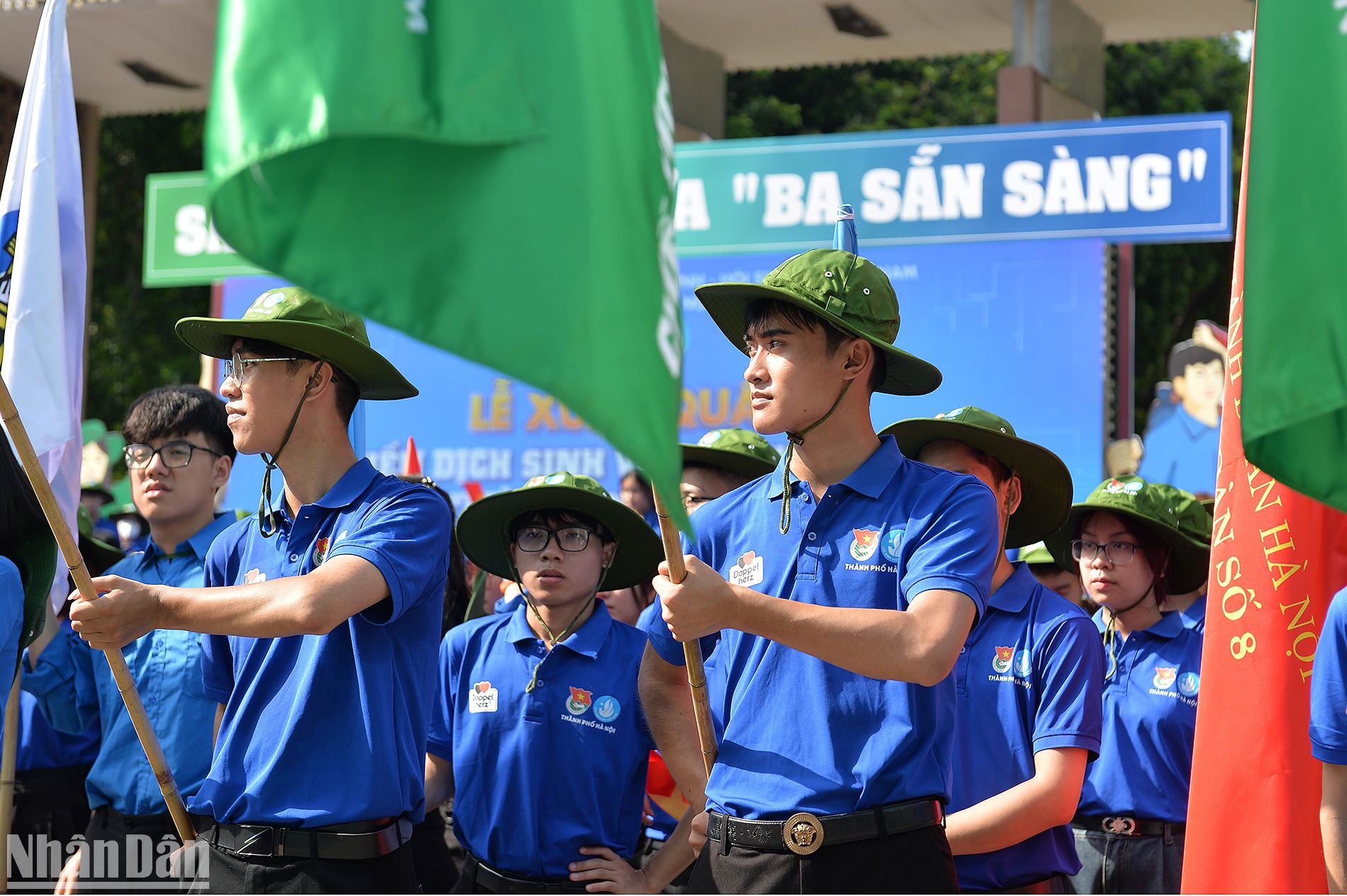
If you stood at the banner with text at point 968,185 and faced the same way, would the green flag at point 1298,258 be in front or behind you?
in front

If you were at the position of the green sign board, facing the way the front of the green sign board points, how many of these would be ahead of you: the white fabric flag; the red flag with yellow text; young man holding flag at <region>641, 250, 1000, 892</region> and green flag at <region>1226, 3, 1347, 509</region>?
4

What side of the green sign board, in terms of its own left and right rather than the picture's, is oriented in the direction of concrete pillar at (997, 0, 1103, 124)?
left

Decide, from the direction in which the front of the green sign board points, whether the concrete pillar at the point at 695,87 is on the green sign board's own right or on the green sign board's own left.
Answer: on the green sign board's own left

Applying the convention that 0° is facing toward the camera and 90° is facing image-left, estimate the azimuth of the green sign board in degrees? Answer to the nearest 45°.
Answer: approximately 0°

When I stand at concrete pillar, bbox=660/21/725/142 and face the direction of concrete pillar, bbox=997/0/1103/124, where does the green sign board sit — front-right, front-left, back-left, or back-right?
back-right

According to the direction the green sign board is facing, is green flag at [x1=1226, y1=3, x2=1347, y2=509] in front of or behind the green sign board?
in front
